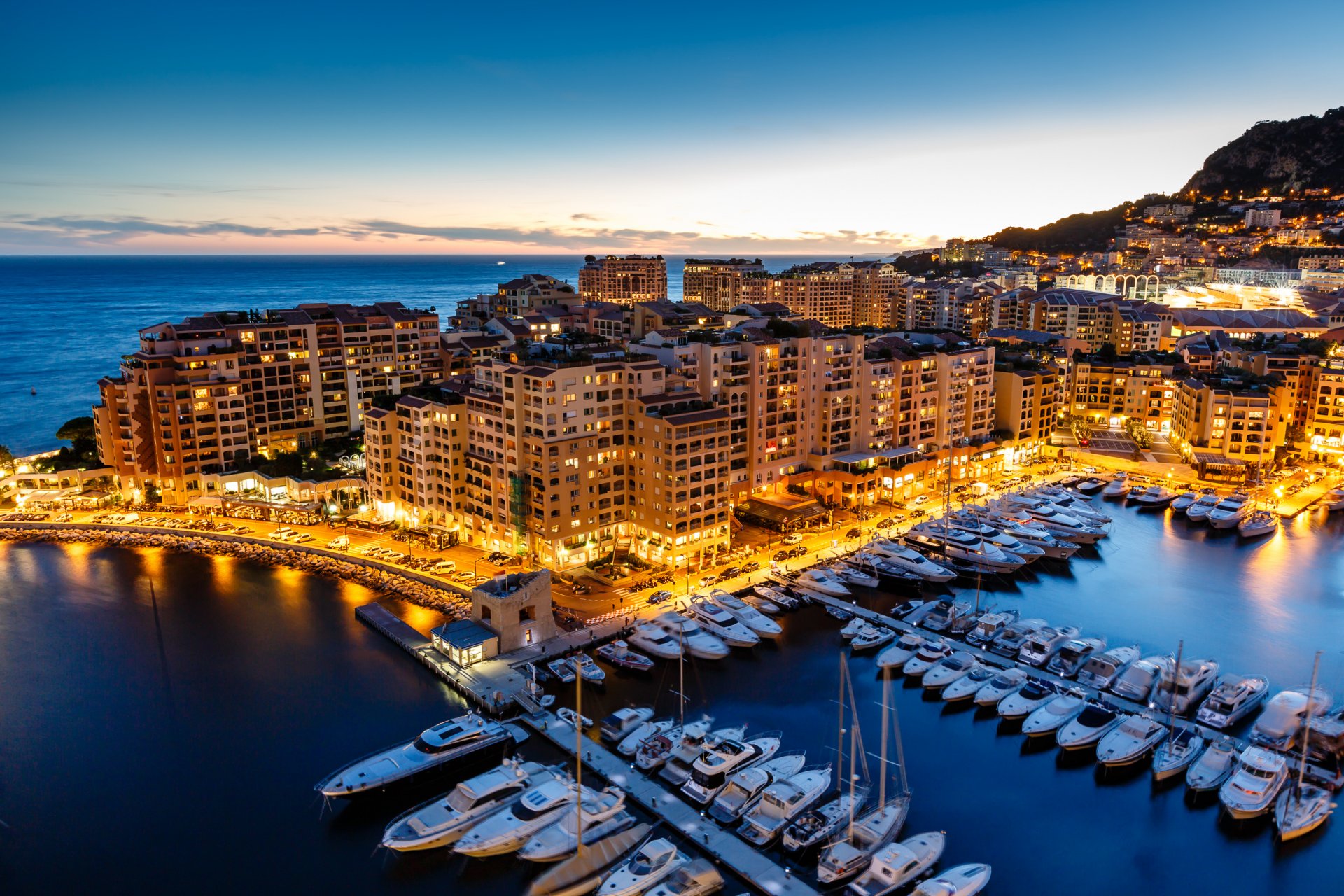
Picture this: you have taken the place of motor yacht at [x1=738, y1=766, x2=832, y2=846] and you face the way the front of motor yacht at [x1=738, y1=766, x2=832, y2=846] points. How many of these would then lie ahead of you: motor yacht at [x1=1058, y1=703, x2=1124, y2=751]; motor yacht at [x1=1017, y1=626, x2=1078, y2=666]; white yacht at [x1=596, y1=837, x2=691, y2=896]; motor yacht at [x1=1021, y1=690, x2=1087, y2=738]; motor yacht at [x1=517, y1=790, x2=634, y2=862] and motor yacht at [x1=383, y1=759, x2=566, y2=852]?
3

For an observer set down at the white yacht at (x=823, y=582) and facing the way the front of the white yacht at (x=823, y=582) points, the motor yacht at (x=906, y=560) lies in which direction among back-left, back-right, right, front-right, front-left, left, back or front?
left

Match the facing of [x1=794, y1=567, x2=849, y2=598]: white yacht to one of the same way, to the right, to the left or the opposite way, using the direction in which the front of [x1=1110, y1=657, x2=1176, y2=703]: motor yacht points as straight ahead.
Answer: to the right

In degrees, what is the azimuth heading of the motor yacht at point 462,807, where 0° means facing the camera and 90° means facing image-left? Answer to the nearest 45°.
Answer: approximately 45°

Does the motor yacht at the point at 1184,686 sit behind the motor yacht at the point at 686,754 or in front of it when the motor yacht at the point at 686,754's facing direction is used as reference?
in front

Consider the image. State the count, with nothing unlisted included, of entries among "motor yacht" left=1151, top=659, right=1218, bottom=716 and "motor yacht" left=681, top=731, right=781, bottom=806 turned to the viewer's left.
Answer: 0

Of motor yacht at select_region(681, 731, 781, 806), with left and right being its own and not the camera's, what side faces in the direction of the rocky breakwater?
left

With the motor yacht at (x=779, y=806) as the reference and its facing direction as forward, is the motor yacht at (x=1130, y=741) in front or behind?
in front

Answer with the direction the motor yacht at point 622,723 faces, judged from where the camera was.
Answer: facing away from the viewer and to the right of the viewer

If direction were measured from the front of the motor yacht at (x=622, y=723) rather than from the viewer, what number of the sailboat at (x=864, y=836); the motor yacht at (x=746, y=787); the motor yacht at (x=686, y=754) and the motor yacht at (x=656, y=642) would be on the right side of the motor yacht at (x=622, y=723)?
3

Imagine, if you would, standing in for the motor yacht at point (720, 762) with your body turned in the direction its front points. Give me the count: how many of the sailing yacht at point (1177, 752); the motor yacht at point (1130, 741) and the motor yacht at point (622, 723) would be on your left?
1

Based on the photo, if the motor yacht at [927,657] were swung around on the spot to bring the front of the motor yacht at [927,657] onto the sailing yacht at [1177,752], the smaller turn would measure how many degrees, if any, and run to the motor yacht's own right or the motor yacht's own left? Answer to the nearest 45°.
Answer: approximately 90° to the motor yacht's own left

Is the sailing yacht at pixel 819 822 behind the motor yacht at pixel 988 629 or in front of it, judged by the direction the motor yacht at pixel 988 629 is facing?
behind
